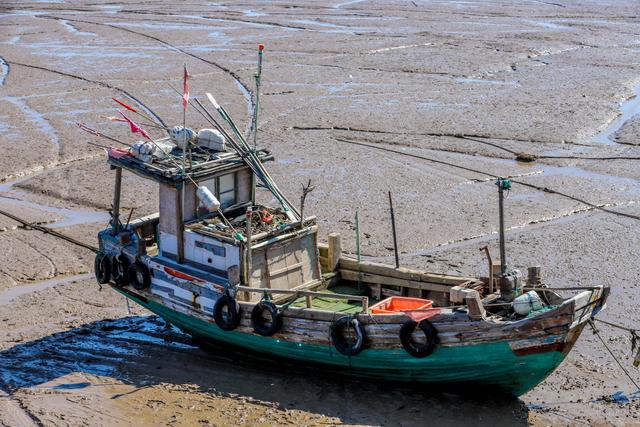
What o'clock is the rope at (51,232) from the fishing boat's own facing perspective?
The rope is roughly at 6 o'clock from the fishing boat.

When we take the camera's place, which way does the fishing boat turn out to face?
facing the viewer and to the right of the viewer
